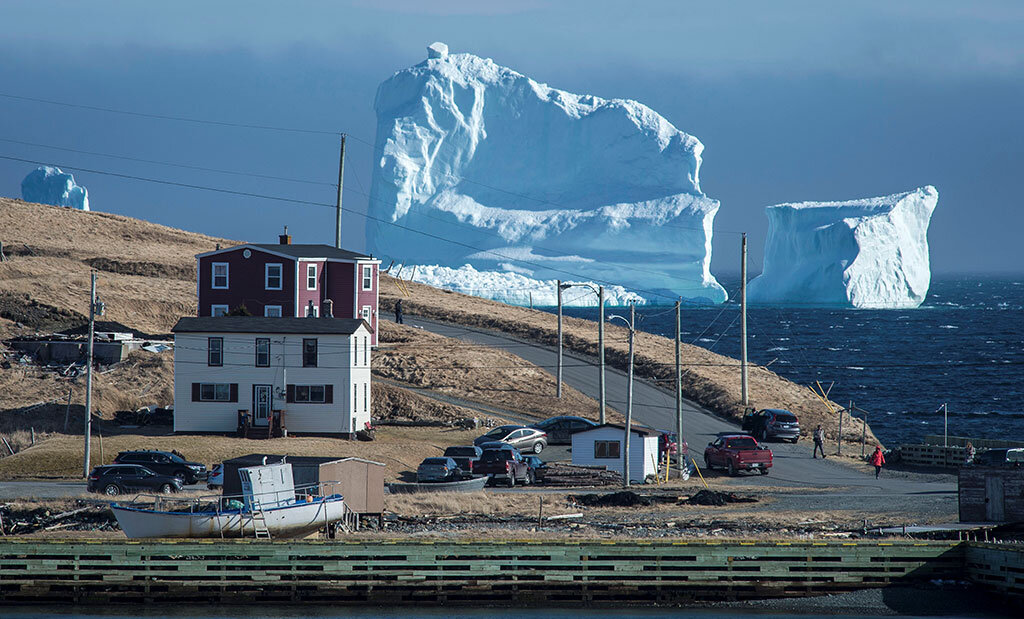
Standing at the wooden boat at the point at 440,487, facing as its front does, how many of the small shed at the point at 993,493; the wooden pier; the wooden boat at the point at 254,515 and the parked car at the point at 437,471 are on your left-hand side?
1

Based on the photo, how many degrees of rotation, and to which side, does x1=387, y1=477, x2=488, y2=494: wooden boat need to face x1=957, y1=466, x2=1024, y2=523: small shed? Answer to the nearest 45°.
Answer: approximately 45° to its right

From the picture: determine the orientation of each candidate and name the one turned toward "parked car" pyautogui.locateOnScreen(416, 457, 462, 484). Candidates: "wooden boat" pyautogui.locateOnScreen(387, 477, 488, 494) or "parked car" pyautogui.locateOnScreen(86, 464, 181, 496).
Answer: "parked car" pyautogui.locateOnScreen(86, 464, 181, 496)

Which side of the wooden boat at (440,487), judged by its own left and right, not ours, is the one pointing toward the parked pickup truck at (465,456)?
left

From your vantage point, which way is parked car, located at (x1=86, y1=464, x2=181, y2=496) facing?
to the viewer's right

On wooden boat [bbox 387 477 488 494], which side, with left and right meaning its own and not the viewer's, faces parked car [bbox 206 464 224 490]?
back

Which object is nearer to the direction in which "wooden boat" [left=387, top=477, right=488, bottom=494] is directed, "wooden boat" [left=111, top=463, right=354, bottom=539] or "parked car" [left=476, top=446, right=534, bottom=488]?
the parked car

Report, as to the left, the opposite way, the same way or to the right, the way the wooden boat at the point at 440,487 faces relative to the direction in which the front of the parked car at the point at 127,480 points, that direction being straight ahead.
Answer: the same way

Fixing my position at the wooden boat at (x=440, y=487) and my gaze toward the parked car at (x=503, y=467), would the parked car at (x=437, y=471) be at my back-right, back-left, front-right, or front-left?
front-left

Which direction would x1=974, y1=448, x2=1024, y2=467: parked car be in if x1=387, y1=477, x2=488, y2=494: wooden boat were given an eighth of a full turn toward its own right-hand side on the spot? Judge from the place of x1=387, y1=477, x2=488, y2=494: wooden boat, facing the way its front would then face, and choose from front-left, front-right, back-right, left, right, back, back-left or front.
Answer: front-left

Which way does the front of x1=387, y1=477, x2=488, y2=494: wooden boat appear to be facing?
to the viewer's right
